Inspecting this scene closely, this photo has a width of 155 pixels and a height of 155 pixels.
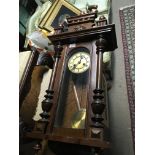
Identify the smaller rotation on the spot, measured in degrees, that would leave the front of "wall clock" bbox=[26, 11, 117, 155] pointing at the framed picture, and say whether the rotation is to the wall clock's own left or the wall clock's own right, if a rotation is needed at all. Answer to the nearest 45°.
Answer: approximately 135° to the wall clock's own right

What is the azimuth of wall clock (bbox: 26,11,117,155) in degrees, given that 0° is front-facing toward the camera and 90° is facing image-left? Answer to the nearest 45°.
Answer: approximately 45°
